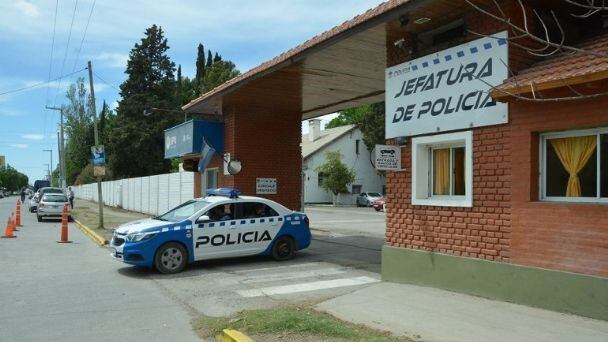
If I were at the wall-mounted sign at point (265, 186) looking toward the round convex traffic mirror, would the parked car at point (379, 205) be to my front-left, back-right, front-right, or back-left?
back-right

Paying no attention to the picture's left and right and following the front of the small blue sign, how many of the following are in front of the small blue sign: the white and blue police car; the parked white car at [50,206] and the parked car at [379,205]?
1

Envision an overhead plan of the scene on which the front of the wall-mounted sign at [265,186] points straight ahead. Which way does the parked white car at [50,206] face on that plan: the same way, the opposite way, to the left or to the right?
the opposite way

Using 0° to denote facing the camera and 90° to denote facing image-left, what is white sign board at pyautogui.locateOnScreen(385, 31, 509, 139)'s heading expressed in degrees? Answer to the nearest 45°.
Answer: approximately 45°

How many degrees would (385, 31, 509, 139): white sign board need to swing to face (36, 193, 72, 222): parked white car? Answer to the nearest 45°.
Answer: approximately 90° to its right

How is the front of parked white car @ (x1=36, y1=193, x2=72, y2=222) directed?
away from the camera

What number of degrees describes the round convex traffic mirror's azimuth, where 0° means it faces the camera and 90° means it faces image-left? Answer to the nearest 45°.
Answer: approximately 45°

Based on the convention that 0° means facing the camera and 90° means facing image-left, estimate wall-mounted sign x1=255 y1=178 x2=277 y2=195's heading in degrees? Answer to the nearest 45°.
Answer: approximately 0°
